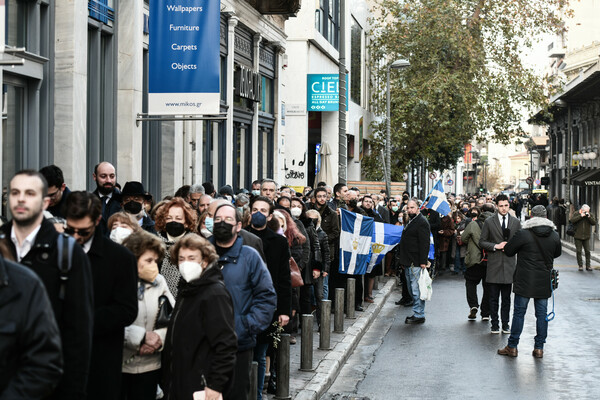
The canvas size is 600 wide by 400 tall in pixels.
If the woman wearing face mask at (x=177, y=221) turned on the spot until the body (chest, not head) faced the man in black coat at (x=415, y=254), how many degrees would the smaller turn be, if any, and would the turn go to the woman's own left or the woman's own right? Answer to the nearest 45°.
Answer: approximately 135° to the woman's own left

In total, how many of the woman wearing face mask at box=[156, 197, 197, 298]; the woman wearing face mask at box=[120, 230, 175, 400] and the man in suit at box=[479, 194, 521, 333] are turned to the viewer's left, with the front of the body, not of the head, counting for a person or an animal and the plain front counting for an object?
0

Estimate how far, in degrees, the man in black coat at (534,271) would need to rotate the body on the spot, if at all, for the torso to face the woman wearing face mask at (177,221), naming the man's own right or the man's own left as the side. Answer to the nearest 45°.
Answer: approximately 90° to the man's own left

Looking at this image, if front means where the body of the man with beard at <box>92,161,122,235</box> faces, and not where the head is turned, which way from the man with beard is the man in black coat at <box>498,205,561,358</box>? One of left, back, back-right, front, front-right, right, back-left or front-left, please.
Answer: left

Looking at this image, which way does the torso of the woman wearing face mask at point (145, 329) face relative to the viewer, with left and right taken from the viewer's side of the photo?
facing the viewer and to the right of the viewer

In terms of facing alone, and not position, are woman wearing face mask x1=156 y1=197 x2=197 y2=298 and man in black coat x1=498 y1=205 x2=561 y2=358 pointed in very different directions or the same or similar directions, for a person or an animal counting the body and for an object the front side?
very different directions

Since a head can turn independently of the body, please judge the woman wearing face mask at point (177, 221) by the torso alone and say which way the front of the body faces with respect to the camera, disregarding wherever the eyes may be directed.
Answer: toward the camera

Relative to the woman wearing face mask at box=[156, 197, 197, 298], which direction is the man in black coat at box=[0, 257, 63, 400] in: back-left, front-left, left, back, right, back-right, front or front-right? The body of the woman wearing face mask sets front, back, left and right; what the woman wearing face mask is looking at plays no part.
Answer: front

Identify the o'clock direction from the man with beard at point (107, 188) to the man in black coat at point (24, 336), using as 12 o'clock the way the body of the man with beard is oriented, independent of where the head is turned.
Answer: The man in black coat is roughly at 12 o'clock from the man with beard.

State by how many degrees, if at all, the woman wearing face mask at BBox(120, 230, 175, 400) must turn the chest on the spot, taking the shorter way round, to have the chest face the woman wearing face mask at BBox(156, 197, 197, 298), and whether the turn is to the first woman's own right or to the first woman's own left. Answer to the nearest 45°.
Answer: approximately 135° to the first woman's own left

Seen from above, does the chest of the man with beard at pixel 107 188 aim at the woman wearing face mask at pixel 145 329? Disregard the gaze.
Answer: yes

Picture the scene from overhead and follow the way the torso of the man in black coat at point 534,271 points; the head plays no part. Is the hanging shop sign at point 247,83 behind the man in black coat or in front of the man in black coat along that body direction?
in front

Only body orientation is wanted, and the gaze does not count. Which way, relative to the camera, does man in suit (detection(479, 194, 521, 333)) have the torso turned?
toward the camera

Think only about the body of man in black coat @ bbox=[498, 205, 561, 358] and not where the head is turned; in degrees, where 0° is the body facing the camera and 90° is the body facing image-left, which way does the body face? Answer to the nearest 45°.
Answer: approximately 135°

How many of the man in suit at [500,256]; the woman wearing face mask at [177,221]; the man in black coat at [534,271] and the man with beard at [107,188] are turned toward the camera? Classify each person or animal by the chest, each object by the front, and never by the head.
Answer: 3
